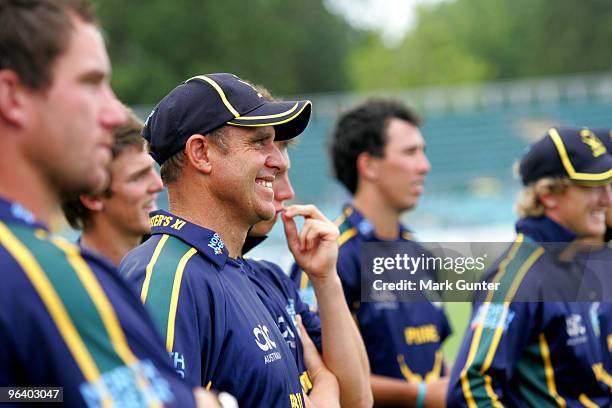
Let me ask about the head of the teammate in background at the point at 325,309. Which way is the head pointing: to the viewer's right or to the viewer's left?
to the viewer's right

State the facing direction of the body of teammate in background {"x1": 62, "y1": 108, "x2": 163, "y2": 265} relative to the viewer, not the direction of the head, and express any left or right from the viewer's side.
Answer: facing to the right of the viewer

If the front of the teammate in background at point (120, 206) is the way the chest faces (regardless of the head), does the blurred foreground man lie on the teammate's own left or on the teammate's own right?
on the teammate's own right

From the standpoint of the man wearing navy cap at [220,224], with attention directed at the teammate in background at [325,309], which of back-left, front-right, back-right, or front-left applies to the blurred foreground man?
back-right

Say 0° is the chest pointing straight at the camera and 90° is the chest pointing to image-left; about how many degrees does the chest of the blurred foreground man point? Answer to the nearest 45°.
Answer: approximately 270°

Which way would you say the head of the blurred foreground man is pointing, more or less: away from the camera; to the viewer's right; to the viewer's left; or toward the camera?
to the viewer's right

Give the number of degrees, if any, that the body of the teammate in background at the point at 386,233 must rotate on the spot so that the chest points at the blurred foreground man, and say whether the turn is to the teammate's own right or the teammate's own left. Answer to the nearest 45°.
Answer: approximately 90° to the teammate's own right

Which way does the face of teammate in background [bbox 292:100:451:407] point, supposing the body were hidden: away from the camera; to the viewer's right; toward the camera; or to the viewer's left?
to the viewer's right

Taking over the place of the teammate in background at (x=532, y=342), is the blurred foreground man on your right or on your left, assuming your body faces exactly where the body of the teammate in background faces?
on your right
